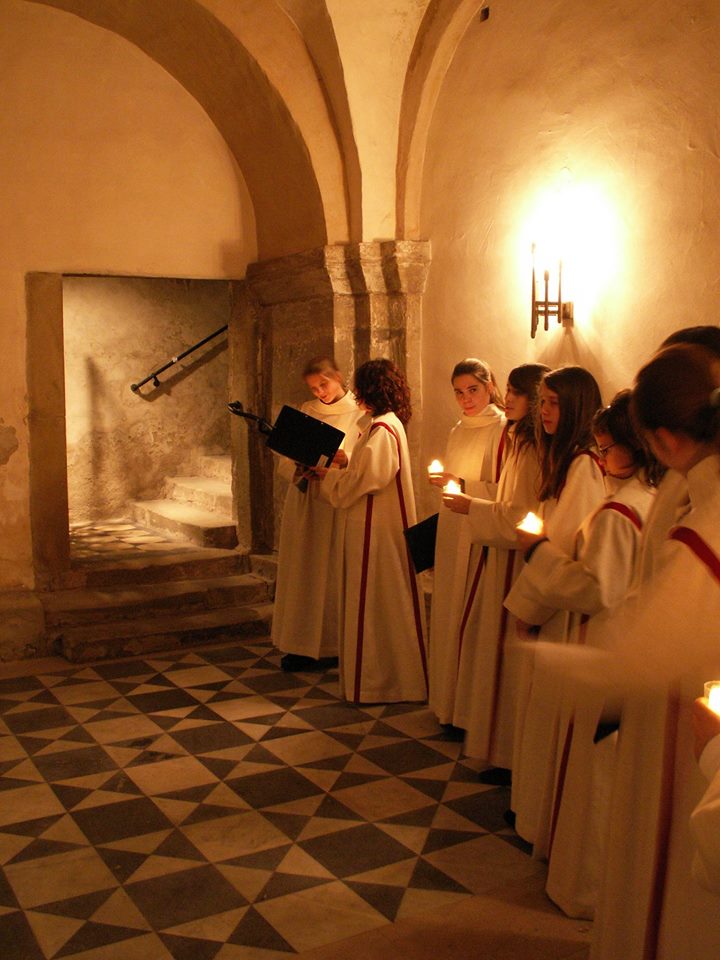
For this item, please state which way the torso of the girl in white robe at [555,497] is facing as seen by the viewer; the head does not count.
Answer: to the viewer's left

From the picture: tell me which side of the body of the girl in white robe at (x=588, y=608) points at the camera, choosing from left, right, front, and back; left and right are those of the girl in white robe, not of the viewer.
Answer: left

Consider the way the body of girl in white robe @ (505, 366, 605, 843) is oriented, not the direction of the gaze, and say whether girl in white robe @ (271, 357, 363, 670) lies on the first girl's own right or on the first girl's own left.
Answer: on the first girl's own right

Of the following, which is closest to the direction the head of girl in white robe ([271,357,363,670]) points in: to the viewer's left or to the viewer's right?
to the viewer's left

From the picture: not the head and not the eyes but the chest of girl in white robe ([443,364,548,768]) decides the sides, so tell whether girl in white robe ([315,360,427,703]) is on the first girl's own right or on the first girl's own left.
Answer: on the first girl's own right

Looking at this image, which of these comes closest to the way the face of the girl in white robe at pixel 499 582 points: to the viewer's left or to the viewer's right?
to the viewer's left

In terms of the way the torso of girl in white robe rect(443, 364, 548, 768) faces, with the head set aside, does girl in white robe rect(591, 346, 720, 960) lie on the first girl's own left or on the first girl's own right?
on the first girl's own left

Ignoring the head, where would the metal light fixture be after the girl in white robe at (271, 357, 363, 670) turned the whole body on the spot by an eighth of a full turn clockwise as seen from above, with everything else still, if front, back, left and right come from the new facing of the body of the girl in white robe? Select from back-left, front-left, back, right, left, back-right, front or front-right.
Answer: back-left

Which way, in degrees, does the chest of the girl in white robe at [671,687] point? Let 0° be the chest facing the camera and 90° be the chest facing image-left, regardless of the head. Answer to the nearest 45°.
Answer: approximately 135°
